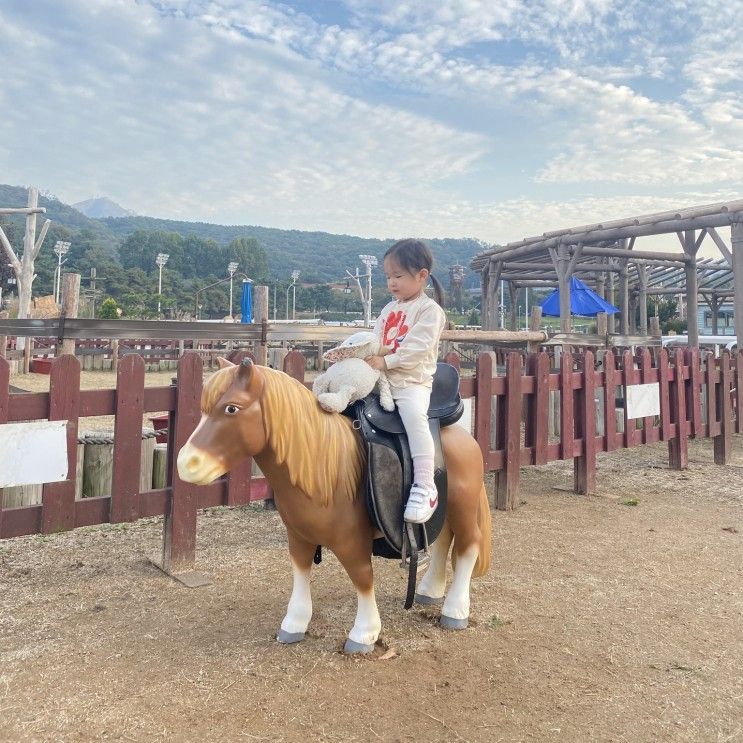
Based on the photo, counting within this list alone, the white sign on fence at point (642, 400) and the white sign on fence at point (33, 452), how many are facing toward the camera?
2

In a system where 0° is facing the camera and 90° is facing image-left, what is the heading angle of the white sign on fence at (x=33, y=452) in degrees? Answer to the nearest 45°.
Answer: approximately 0°

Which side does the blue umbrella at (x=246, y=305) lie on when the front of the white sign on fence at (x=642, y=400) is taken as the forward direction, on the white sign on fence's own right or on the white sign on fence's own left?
on the white sign on fence's own right

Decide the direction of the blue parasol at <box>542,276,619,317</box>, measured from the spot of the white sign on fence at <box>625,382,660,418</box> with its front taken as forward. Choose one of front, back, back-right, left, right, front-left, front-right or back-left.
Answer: back
